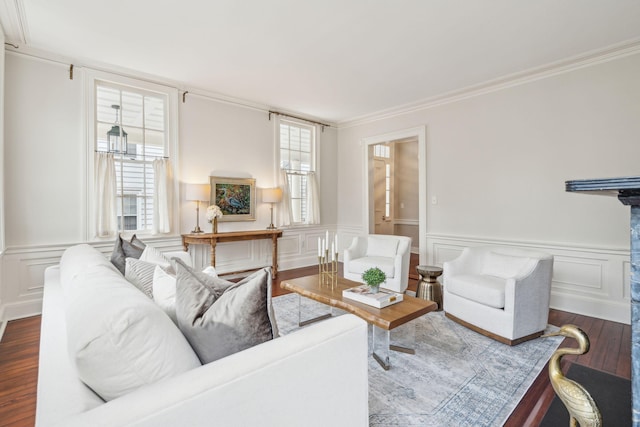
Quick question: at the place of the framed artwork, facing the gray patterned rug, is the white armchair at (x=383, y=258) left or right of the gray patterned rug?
left

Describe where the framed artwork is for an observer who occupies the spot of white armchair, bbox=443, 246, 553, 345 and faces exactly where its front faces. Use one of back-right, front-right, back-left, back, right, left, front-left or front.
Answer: front-right

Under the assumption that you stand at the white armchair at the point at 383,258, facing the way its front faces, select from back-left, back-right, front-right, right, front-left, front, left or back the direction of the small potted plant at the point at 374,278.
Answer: front-left

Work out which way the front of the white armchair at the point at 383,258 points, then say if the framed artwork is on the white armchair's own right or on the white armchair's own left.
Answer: on the white armchair's own right

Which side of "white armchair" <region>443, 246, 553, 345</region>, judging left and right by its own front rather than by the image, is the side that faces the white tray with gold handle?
front

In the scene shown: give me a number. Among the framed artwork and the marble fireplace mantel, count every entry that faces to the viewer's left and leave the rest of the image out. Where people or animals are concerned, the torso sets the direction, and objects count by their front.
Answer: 1

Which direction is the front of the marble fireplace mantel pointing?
to the viewer's left

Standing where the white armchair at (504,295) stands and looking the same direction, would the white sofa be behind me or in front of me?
in front

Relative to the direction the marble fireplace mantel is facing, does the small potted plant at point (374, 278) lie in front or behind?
in front

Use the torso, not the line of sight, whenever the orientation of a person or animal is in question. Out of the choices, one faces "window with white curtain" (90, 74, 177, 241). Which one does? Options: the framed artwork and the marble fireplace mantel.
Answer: the marble fireplace mantel

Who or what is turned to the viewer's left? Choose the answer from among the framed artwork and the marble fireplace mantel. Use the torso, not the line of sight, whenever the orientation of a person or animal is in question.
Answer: the marble fireplace mantel

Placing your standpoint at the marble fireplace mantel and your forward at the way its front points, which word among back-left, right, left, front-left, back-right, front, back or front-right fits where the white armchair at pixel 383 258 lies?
front-right

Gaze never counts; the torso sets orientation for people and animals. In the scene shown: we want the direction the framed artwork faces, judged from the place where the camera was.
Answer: facing the viewer and to the right of the viewer

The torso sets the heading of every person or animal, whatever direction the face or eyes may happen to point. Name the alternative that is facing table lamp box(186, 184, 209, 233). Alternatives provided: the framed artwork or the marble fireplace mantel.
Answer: the marble fireplace mantel

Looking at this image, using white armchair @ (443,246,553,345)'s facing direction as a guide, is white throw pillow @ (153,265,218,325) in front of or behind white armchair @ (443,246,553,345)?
in front
